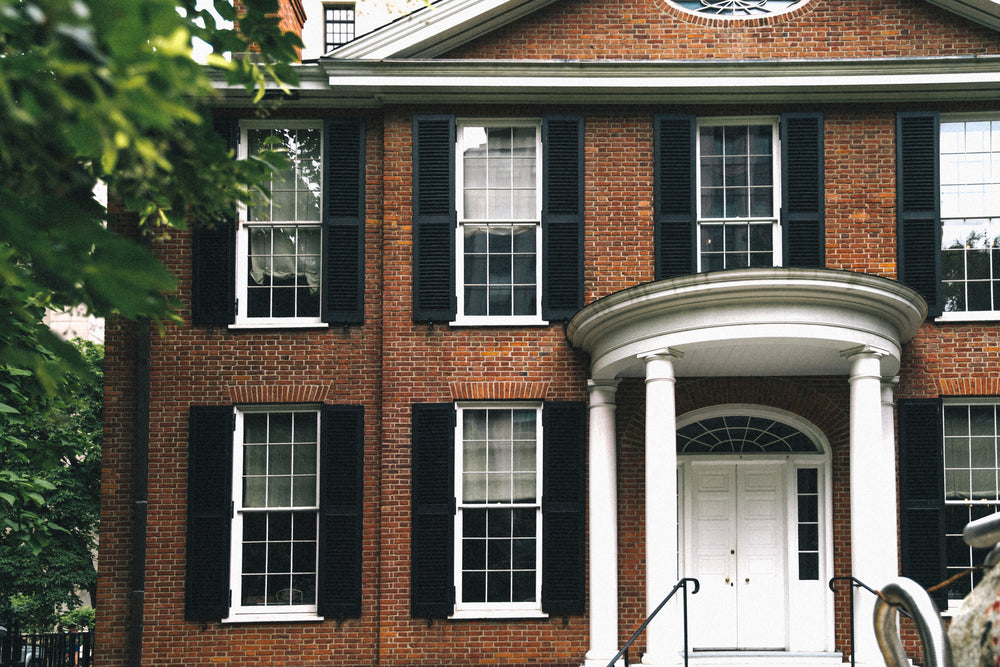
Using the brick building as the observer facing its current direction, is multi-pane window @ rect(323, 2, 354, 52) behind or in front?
behind

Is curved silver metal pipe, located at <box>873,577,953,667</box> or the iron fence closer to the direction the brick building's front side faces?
the curved silver metal pipe

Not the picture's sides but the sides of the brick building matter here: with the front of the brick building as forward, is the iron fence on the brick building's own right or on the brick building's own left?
on the brick building's own right

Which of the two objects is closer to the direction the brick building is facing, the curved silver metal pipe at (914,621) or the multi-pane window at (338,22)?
the curved silver metal pipe

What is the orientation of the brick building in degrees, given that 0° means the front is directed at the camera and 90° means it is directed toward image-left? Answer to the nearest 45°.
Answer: approximately 0°

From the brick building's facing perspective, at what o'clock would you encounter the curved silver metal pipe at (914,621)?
The curved silver metal pipe is roughly at 12 o'clock from the brick building.

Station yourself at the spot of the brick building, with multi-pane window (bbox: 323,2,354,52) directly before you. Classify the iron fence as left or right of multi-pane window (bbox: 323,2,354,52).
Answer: left
